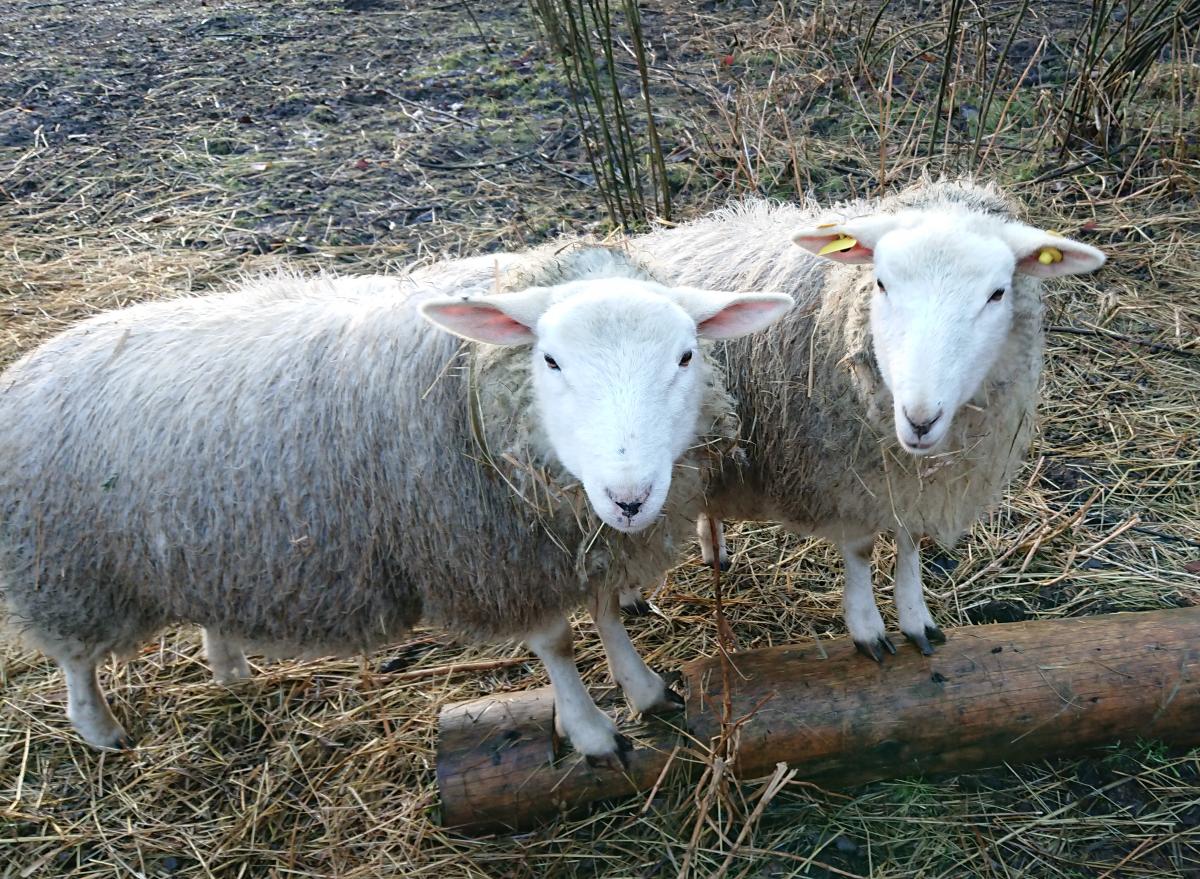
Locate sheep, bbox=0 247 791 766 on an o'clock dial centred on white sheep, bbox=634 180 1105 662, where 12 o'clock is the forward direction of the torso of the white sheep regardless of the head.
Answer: The sheep is roughly at 4 o'clock from the white sheep.

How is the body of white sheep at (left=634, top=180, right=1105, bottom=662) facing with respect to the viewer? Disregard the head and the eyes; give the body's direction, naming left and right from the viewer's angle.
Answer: facing the viewer and to the right of the viewer
